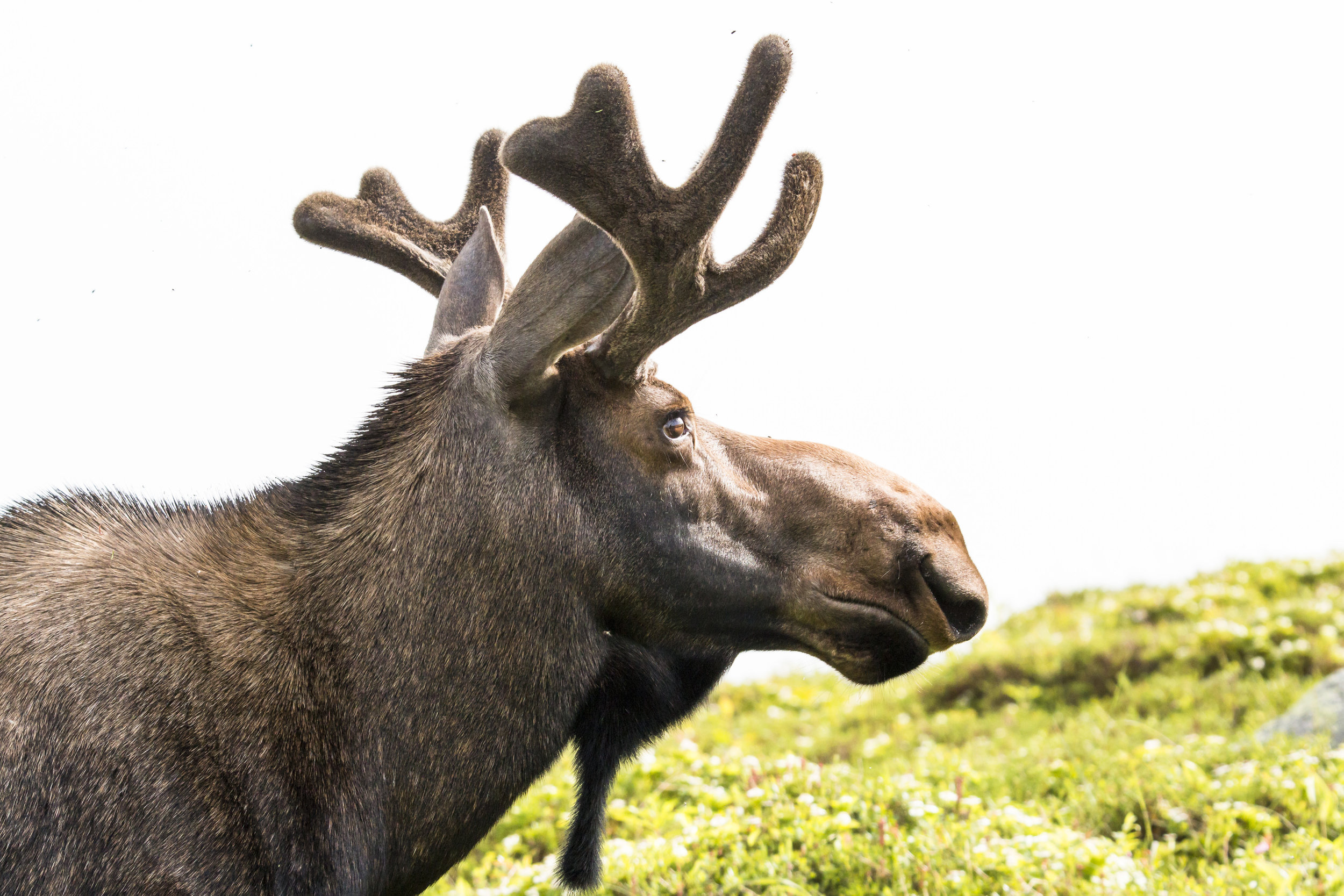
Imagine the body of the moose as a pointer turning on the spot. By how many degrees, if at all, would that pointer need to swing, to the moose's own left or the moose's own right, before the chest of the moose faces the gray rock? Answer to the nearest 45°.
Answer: approximately 45° to the moose's own left

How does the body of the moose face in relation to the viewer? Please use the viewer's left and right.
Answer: facing to the right of the viewer
